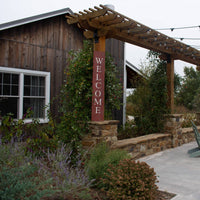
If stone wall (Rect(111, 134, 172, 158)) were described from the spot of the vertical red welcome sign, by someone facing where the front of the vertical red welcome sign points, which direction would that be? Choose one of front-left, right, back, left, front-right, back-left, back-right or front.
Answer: back-left

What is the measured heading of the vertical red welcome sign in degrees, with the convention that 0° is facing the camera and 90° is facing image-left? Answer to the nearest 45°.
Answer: approximately 0°

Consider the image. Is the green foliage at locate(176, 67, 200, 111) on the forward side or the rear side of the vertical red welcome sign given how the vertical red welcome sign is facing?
on the rear side

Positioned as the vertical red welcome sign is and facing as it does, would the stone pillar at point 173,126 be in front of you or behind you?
behind

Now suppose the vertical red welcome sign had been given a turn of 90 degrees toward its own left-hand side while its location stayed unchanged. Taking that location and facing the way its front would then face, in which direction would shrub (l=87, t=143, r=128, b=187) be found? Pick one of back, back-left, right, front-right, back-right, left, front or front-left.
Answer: right

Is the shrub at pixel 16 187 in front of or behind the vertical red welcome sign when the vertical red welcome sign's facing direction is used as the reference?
in front

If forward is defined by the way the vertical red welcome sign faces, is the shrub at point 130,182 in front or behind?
in front

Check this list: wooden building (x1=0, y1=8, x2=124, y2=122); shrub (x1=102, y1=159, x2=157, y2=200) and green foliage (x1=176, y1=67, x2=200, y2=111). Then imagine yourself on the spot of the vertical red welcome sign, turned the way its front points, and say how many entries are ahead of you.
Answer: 1

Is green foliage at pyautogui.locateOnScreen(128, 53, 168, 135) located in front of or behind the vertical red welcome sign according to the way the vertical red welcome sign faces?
behind

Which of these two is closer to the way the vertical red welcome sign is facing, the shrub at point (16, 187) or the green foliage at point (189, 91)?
the shrub

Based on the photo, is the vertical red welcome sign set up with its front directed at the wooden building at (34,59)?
no

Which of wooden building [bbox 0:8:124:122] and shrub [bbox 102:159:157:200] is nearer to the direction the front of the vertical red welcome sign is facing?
the shrub

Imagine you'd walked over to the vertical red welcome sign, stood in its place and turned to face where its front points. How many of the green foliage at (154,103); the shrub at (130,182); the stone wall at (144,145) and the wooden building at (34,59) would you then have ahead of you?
1
